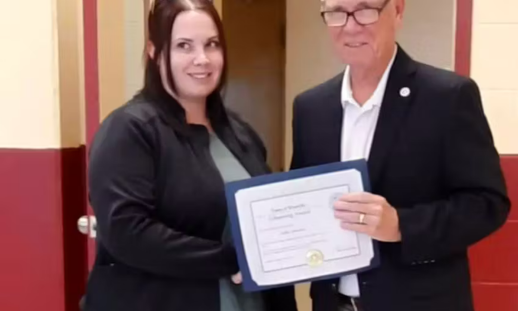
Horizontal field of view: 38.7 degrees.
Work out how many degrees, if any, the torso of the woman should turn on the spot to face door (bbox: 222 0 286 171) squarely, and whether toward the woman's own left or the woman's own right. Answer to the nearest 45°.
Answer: approximately 135° to the woman's own left

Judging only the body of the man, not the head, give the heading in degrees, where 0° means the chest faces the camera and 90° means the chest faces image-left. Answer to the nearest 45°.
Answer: approximately 45°

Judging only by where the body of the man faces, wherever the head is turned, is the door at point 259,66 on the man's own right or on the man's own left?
on the man's own right

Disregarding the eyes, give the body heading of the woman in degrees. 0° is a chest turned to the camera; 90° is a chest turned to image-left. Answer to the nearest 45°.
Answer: approximately 315°

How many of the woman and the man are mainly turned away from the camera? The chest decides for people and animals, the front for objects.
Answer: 0

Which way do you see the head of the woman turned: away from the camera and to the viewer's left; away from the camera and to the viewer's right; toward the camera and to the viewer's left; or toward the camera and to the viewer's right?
toward the camera and to the viewer's right
